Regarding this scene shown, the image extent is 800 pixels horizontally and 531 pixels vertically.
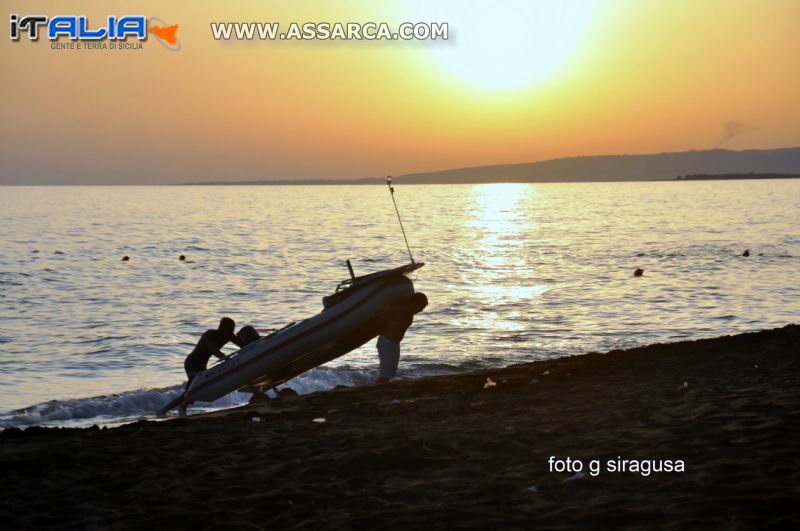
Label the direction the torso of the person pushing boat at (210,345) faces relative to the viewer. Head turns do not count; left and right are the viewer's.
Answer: facing to the right of the viewer

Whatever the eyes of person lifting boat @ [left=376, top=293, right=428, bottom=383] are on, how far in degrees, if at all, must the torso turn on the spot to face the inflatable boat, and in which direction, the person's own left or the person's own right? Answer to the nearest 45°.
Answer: approximately 180°

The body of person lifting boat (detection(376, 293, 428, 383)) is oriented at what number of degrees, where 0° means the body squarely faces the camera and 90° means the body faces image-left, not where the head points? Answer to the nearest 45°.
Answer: approximately 270°
